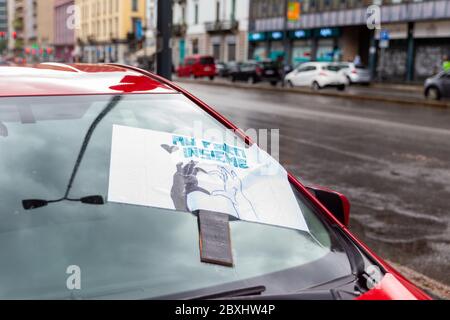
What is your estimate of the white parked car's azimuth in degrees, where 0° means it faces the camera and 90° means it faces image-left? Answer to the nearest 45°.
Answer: approximately 135°

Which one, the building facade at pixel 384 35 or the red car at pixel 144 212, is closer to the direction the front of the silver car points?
the building facade

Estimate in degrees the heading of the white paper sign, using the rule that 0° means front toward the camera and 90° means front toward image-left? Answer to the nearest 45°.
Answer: approximately 0°

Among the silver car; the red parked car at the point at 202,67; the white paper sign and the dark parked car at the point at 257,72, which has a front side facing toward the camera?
the white paper sign

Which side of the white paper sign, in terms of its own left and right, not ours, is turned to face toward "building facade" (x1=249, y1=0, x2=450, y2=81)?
back

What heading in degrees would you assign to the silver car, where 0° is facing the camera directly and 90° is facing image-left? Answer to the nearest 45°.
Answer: approximately 135°

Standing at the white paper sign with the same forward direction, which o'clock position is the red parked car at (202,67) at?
The red parked car is roughly at 6 o'clock from the white paper sign.

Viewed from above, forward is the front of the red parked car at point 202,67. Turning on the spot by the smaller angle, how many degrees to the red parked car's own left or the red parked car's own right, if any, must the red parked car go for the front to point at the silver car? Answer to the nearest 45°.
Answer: approximately 180°
